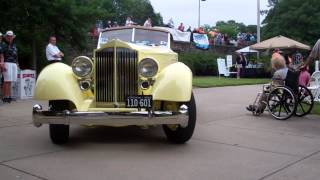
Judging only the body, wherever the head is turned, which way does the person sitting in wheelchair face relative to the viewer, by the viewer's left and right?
facing to the left of the viewer

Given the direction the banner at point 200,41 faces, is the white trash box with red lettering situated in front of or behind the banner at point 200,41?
in front

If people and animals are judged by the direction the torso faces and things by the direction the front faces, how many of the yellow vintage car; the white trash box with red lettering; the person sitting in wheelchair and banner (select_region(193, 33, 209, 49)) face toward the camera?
3

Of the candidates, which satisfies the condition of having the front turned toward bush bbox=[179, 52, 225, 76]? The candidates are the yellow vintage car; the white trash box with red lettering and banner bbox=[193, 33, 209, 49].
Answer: the banner

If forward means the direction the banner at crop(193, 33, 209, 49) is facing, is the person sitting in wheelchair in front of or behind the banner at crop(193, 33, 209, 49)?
in front

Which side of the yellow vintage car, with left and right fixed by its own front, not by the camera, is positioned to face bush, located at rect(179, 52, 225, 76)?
back

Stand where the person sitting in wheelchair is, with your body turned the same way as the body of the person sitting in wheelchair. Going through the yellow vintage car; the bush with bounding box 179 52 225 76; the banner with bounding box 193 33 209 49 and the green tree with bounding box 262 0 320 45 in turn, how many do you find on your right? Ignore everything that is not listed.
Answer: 3

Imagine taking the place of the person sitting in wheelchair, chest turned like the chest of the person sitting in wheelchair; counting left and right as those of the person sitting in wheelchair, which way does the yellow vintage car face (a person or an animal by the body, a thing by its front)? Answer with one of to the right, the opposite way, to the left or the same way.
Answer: to the left

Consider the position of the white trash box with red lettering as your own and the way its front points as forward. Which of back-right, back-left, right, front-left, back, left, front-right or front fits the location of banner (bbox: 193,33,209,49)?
back-left

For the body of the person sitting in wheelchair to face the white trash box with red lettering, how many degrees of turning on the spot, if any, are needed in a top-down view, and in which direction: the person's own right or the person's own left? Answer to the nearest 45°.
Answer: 0° — they already face it
